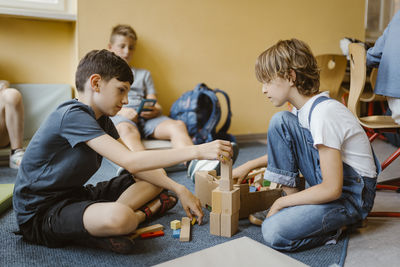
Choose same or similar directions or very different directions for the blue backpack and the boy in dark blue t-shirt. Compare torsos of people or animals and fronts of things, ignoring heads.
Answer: very different directions

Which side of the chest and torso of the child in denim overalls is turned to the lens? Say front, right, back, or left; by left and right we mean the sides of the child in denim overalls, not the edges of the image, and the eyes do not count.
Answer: left

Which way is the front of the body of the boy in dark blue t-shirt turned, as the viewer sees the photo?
to the viewer's right
